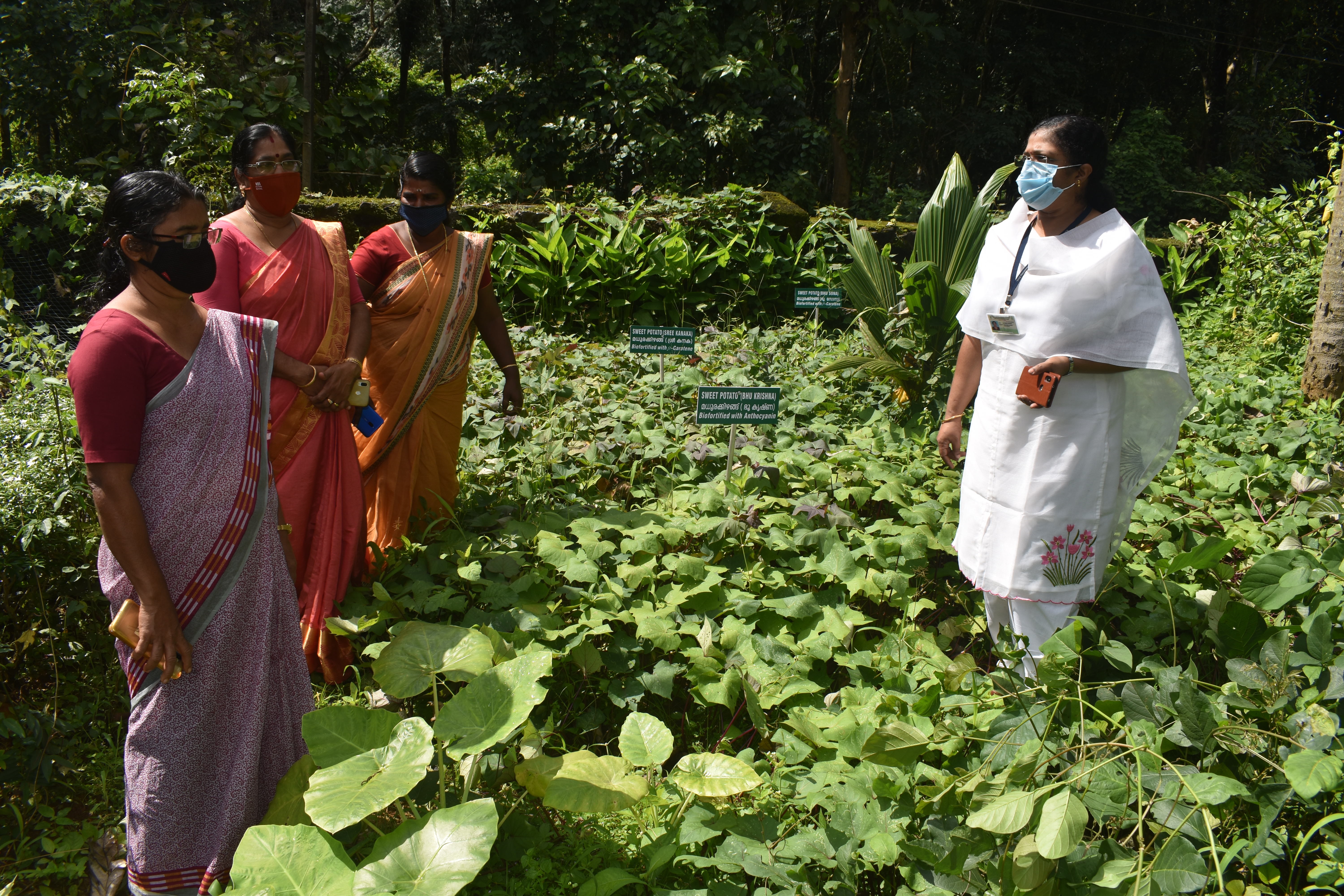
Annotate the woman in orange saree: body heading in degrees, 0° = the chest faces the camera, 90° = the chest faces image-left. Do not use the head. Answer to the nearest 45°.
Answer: approximately 0°

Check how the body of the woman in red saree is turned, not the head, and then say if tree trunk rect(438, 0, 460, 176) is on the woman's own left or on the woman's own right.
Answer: on the woman's own left

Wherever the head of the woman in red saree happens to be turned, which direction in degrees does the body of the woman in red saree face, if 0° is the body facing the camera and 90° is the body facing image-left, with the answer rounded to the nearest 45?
approximately 315°

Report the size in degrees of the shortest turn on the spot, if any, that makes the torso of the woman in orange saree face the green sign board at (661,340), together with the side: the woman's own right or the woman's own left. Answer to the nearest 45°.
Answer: approximately 135° to the woman's own left

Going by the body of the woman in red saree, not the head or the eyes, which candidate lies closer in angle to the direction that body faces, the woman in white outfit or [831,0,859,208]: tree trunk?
the woman in white outfit

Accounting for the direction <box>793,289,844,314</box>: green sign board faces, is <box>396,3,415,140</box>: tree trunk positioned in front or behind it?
behind

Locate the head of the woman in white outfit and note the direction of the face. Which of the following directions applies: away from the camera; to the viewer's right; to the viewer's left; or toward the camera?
to the viewer's left

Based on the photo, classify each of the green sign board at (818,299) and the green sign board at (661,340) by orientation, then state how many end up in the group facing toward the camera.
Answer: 2

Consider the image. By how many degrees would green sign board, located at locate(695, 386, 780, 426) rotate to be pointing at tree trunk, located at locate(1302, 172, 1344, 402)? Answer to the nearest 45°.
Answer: approximately 135° to its left

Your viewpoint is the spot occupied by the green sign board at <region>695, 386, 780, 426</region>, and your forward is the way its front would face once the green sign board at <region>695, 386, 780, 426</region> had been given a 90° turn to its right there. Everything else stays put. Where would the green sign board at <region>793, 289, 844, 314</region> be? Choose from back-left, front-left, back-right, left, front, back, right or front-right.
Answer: right
